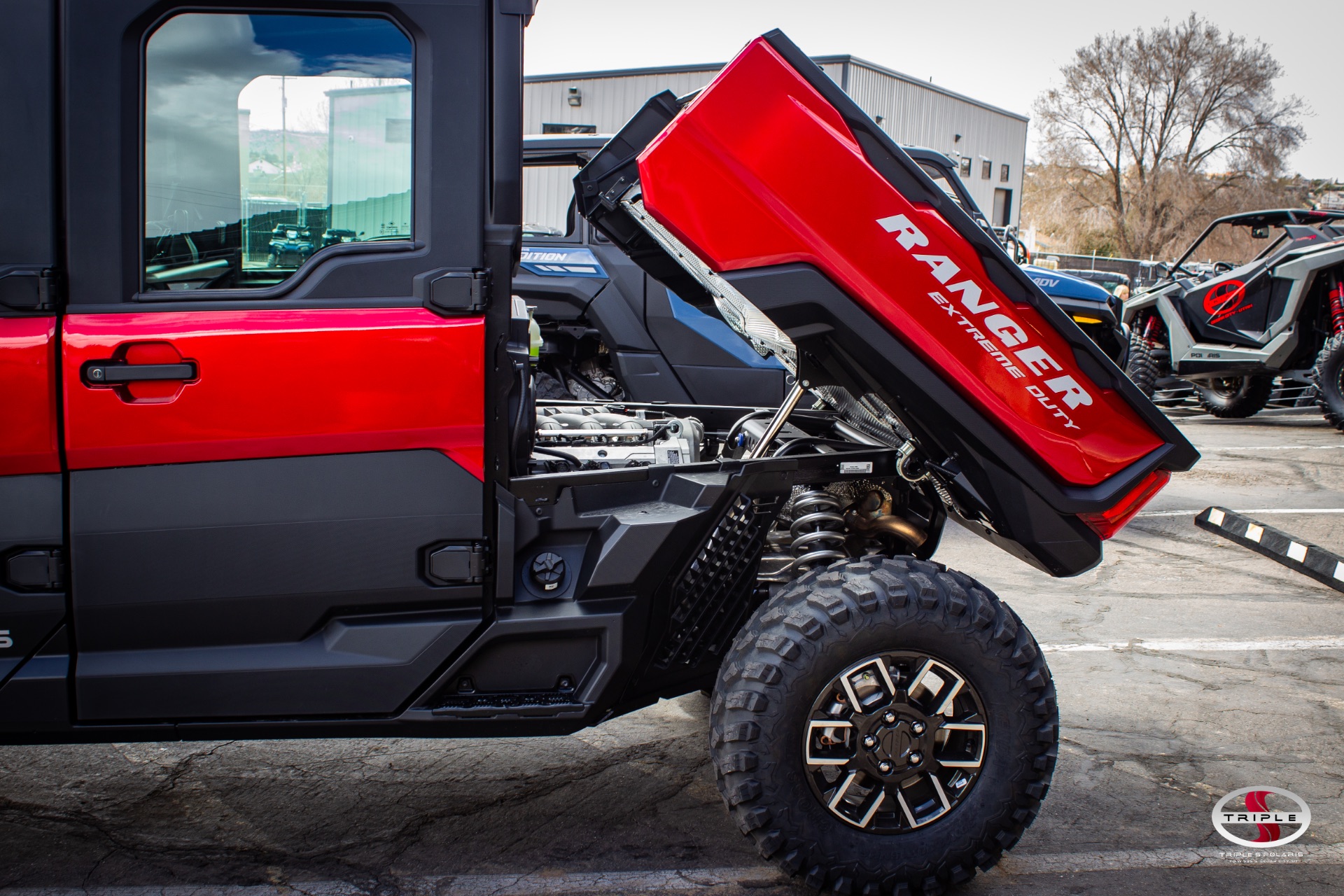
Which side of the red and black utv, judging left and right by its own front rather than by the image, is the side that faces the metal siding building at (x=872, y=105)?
right

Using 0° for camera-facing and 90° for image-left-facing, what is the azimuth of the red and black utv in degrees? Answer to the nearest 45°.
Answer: approximately 90°
